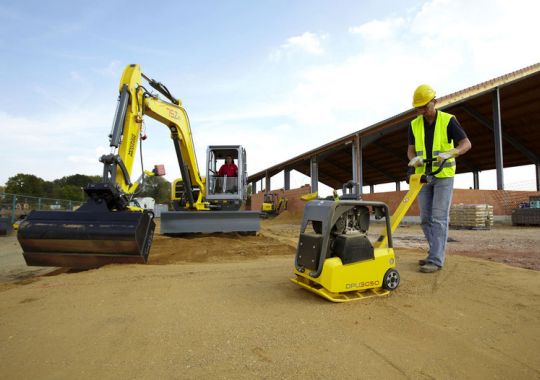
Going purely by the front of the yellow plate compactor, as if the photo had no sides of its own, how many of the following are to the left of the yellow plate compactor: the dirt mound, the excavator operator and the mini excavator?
0

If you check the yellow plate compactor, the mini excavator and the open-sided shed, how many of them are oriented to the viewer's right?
0

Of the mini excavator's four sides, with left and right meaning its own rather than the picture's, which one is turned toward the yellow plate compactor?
left

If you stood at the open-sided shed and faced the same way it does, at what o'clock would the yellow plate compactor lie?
The yellow plate compactor is roughly at 11 o'clock from the open-sided shed.

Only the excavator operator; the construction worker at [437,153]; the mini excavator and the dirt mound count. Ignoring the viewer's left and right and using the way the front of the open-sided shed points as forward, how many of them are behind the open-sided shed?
0

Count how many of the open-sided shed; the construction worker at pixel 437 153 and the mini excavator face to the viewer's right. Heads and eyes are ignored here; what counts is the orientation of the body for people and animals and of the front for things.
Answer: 0

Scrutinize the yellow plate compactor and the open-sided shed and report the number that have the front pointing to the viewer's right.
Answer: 0

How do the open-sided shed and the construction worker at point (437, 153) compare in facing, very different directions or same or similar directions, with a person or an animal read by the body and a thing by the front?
same or similar directions

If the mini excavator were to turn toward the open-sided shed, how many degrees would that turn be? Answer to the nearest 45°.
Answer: approximately 135° to its left

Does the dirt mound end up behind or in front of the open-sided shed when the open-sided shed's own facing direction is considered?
in front

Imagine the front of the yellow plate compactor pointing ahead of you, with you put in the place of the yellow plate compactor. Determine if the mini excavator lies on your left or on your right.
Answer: on your right

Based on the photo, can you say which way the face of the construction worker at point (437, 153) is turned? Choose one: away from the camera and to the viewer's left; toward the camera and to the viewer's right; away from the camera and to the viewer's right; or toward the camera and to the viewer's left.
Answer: toward the camera and to the viewer's left

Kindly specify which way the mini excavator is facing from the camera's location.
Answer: facing the viewer and to the left of the viewer

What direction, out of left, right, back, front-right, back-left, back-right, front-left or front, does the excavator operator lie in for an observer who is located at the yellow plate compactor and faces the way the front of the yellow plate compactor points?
right

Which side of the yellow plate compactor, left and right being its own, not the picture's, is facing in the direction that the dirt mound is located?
right

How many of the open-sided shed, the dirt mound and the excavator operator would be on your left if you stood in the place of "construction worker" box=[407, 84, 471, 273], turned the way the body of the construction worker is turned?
0

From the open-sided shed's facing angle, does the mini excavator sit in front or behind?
in front

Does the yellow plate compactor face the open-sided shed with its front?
no
